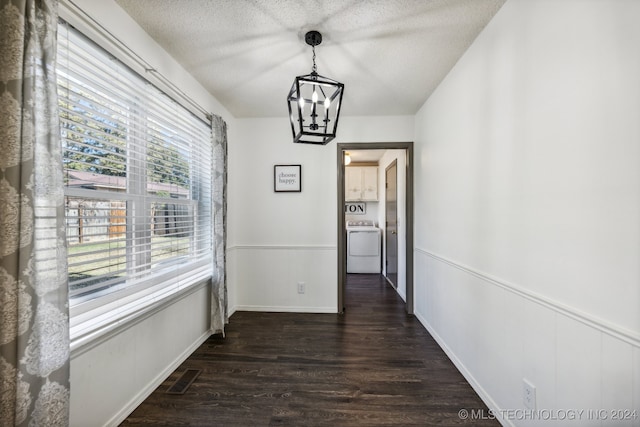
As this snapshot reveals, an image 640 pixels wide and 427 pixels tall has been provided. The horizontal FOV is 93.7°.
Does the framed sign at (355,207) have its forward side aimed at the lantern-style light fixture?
yes

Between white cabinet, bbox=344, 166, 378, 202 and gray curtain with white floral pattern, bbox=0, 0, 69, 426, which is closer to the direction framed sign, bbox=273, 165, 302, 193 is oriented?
the gray curtain with white floral pattern

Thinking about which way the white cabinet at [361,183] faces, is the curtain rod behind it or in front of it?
in front

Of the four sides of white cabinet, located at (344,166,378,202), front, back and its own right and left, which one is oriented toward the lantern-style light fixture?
front

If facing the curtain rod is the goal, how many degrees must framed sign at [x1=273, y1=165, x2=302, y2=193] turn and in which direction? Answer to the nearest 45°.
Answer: approximately 45° to its right

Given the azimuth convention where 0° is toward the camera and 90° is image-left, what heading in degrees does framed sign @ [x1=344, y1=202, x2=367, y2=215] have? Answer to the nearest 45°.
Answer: approximately 0°

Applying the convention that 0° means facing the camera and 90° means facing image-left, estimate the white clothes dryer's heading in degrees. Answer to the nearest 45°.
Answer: approximately 0°
